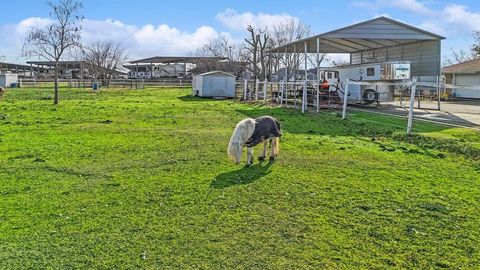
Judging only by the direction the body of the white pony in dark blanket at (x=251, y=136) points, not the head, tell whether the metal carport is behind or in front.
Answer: behind

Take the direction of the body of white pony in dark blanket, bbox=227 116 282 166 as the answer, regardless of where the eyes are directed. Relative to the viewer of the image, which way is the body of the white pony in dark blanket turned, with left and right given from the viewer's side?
facing the viewer and to the left of the viewer

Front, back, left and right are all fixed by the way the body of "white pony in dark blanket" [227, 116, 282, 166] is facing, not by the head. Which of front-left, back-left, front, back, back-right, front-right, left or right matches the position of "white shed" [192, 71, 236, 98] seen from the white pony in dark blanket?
back-right

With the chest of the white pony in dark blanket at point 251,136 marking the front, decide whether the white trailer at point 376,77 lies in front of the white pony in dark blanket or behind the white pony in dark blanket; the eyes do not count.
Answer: behind
